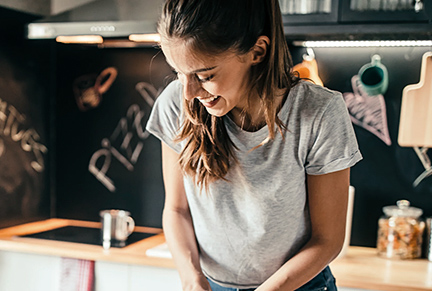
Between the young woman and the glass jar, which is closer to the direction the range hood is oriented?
the young woman

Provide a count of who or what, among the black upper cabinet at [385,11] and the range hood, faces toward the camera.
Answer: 2

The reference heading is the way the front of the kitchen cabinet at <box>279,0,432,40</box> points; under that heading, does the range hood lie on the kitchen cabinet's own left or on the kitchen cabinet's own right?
on the kitchen cabinet's own right

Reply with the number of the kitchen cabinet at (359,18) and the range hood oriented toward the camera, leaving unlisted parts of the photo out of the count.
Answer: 2

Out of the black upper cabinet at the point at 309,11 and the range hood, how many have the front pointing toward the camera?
2

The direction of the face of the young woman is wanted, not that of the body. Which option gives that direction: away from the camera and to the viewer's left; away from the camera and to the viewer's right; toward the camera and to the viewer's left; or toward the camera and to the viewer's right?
toward the camera and to the viewer's left

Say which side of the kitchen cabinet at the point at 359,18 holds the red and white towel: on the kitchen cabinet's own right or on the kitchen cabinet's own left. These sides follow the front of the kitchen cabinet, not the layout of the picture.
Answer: on the kitchen cabinet's own right

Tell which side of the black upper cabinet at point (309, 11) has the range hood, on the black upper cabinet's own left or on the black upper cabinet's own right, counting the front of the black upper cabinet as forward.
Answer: on the black upper cabinet's own right

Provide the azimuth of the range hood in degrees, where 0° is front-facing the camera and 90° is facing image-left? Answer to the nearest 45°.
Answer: approximately 0°
